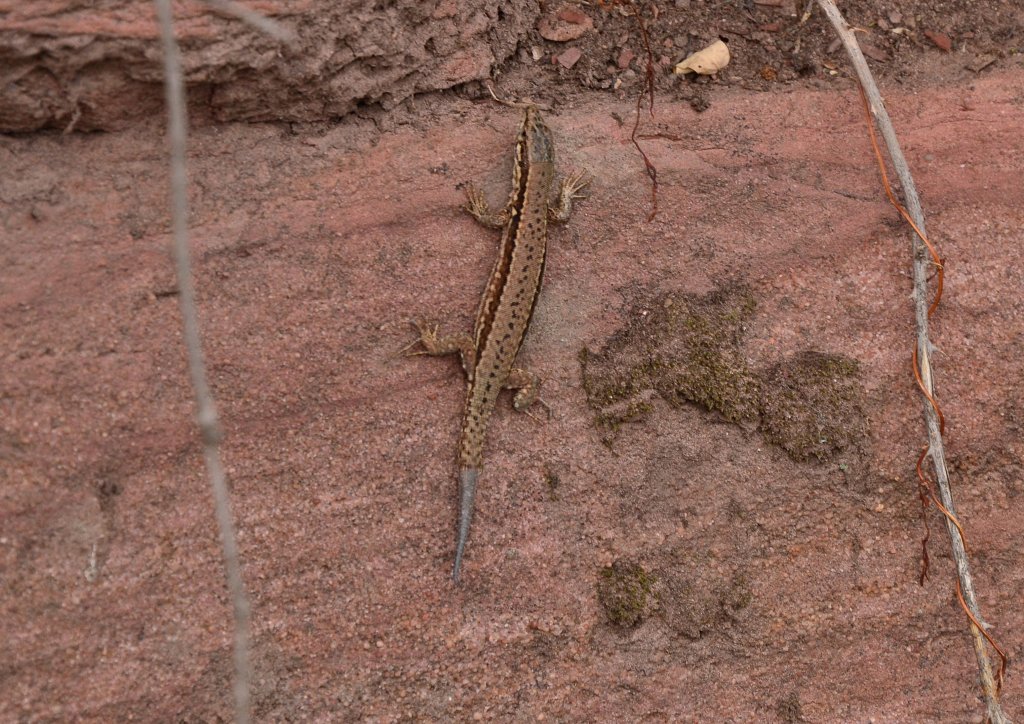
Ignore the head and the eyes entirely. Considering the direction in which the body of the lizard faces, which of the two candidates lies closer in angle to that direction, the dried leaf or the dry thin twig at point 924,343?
the dried leaf

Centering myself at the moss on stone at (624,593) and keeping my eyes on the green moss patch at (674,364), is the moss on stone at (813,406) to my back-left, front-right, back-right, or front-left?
front-right

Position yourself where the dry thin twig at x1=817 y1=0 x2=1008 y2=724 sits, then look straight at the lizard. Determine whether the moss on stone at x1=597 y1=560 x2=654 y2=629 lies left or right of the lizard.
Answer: left

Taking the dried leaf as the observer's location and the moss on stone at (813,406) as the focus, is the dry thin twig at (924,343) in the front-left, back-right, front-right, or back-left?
front-left

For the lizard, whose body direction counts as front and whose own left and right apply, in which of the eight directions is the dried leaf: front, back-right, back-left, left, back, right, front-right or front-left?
front-right

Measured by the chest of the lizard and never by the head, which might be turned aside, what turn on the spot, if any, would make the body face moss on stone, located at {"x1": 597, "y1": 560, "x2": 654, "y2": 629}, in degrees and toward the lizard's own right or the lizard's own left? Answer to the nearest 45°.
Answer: approximately 135° to the lizard's own right

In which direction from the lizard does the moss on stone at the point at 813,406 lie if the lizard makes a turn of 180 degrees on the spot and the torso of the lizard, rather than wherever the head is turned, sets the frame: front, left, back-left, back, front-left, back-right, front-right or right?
left

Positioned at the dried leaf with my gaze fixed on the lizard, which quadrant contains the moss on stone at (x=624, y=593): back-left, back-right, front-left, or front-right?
front-left

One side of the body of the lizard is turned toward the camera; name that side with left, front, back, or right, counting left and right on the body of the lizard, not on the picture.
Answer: back

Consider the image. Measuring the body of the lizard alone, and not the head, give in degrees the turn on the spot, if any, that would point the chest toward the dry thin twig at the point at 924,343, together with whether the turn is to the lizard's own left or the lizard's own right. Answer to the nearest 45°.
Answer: approximately 90° to the lizard's own right
